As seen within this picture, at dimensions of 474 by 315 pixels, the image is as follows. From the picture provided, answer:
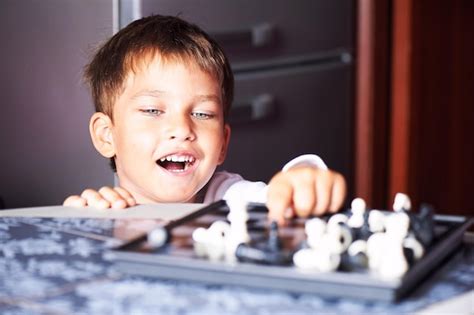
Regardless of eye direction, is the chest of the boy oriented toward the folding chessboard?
yes

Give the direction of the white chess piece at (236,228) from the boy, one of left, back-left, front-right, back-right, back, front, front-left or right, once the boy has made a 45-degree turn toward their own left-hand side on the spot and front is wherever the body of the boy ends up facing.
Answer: front-right

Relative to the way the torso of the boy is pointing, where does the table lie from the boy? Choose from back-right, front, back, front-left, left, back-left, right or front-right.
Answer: front

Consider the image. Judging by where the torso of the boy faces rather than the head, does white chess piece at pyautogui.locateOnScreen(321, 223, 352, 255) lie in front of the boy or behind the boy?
in front

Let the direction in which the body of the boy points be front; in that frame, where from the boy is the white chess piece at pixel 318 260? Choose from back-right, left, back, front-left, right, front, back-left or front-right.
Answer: front

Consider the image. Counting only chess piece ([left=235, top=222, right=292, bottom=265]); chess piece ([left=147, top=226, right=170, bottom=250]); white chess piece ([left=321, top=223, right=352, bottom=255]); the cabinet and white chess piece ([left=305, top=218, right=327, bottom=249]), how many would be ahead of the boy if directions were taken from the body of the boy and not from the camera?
4

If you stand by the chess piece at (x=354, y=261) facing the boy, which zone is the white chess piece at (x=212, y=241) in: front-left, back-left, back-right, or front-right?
front-left

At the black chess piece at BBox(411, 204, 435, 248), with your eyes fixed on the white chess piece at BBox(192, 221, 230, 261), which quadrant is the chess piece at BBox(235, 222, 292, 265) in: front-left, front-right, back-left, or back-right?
front-left

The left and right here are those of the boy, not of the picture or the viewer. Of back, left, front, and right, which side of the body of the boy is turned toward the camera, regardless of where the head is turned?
front

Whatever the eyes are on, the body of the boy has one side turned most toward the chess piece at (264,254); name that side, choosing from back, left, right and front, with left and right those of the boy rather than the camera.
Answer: front

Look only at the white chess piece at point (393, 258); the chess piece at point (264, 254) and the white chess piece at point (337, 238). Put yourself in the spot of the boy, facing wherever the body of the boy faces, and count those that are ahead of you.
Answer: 3

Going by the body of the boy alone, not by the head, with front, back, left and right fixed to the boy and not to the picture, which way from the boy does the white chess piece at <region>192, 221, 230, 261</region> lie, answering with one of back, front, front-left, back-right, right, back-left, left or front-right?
front
